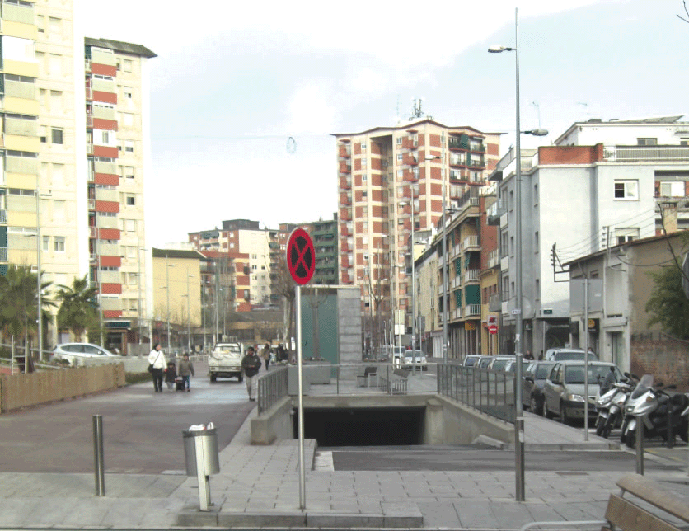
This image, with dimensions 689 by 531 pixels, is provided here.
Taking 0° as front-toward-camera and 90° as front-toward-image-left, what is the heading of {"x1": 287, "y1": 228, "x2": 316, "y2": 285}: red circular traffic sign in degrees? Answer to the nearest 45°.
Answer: approximately 315°

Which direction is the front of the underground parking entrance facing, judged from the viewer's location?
facing the viewer

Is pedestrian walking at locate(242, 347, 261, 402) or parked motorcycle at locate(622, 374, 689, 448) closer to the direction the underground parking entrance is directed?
the parked motorcycle

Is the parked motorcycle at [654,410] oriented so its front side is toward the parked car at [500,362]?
no

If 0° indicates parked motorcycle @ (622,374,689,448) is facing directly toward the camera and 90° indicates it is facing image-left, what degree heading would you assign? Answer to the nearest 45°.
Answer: approximately 45°

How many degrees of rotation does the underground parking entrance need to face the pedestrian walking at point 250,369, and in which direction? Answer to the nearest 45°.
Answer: approximately 90° to its right

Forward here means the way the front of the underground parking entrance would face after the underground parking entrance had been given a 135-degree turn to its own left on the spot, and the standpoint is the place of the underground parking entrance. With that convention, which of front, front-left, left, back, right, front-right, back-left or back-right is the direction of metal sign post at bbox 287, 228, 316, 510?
back-right
